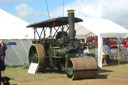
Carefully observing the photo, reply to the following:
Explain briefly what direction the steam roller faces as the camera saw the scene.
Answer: facing the viewer and to the right of the viewer

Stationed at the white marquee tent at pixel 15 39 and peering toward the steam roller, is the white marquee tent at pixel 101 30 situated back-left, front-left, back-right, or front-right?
front-left

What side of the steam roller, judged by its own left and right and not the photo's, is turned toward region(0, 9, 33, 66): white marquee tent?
back

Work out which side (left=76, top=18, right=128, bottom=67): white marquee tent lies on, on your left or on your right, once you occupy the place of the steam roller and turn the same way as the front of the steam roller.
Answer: on your left

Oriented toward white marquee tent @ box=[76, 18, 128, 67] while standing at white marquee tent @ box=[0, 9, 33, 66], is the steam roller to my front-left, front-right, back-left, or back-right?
front-right
